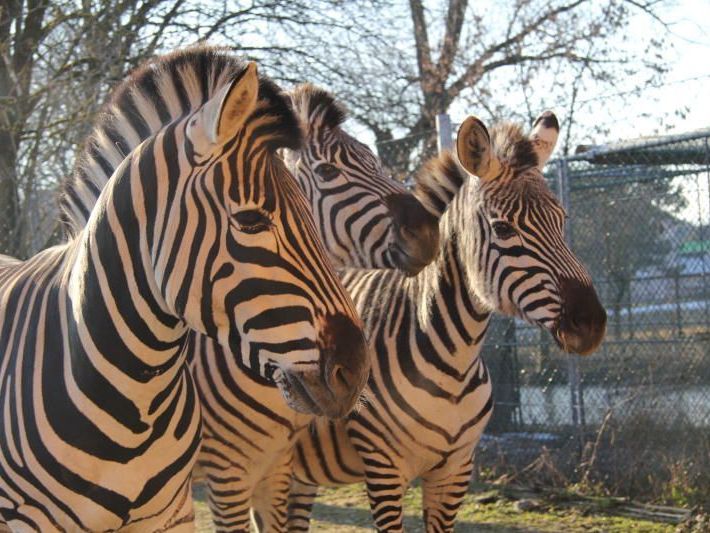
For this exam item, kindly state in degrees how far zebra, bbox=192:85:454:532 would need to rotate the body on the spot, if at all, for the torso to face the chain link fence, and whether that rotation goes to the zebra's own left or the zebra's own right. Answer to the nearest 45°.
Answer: approximately 90° to the zebra's own left

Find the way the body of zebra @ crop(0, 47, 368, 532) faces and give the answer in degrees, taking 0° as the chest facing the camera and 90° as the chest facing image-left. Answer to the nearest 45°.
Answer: approximately 315°

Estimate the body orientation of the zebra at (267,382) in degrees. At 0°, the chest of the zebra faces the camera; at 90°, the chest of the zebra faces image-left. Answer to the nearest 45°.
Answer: approximately 315°

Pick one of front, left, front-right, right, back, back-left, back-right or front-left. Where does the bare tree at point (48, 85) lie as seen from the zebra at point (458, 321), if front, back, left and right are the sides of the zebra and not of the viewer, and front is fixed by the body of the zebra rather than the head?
back

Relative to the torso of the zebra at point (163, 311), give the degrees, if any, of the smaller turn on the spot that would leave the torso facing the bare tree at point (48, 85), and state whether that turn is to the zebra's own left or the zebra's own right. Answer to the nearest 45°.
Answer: approximately 135° to the zebra's own left

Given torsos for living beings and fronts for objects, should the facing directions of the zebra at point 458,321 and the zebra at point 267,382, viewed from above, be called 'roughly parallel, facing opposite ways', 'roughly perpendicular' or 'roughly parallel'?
roughly parallel

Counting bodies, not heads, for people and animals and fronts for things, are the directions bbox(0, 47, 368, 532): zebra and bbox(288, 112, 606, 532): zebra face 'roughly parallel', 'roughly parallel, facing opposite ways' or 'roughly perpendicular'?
roughly parallel

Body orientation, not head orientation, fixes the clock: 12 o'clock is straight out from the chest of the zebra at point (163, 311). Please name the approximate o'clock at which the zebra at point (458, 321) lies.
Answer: the zebra at point (458, 321) is roughly at 9 o'clock from the zebra at point (163, 311).

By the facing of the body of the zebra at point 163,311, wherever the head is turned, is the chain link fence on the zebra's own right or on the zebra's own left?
on the zebra's own left

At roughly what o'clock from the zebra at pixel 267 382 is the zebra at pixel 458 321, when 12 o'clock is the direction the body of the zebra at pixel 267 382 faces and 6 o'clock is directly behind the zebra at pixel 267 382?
the zebra at pixel 458 321 is roughly at 11 o'clock from the zebra at pixel 267 382.

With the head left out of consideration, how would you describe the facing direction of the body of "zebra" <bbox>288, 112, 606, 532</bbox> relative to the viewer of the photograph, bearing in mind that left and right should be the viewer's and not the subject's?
facing the viewer and to the right of the viewer

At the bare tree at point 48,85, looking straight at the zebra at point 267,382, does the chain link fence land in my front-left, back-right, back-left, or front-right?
front-left

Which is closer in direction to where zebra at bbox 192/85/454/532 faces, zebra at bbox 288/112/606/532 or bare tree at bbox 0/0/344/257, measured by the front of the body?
the zebra
